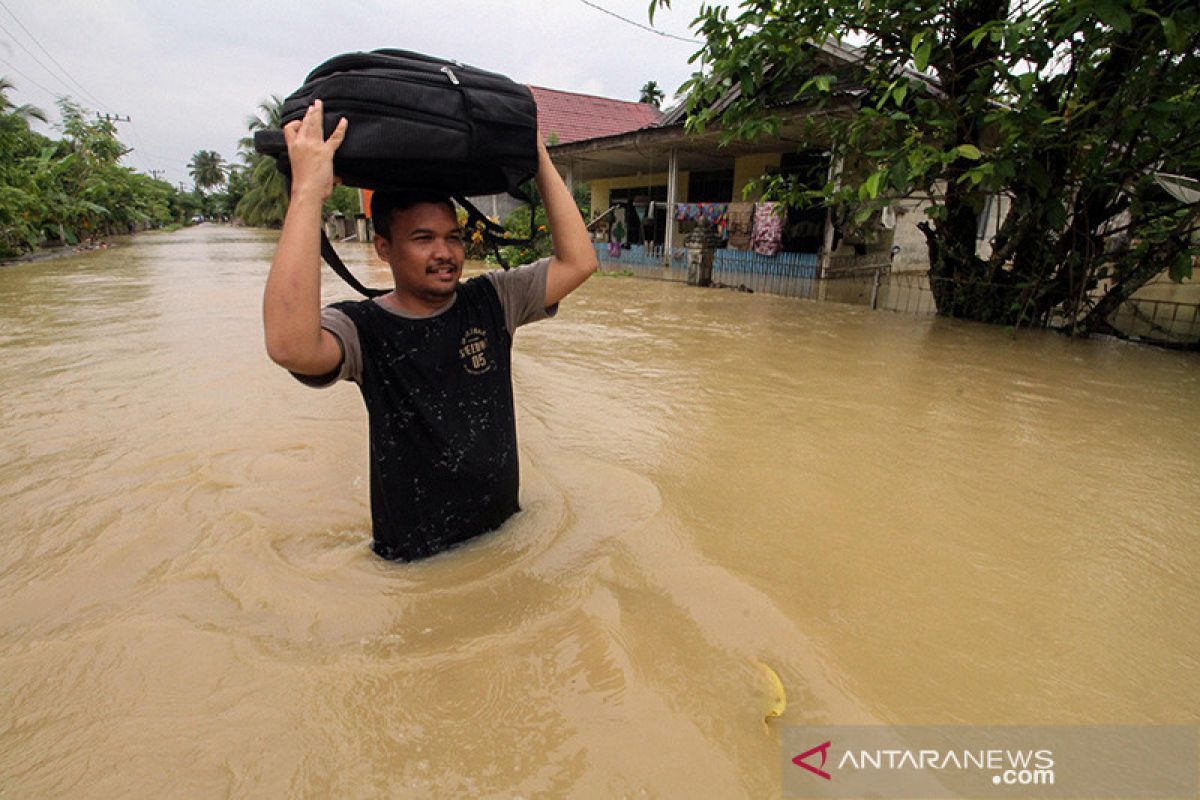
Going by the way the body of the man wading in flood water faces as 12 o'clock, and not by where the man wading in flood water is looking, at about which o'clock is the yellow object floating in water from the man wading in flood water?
The yellow object floating in water is roughly at 12 o'clock from the man wading in flood water.

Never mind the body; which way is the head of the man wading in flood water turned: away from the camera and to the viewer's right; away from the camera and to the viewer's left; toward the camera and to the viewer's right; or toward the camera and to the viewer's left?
toward the camera and to the viewer's right

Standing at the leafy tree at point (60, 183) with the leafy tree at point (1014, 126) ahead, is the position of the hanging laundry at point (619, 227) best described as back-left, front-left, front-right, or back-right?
front-left

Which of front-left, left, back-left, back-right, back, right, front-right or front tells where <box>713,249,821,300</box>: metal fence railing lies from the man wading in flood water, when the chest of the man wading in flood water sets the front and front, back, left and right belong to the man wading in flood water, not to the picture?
left

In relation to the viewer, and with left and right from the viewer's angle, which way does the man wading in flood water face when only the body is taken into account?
facing the viewer and to the right of the viewer

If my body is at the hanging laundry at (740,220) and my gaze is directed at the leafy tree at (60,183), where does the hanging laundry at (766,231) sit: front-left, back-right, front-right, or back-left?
back-left

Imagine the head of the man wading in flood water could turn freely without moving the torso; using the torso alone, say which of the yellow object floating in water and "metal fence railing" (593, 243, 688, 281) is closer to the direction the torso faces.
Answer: the yellow object floating in water

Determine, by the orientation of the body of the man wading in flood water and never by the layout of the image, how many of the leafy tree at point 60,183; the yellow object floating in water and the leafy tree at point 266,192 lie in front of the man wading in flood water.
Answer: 1

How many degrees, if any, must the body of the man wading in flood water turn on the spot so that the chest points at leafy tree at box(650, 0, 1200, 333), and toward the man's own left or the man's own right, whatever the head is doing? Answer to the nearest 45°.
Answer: approximately 90° to the man's own left
